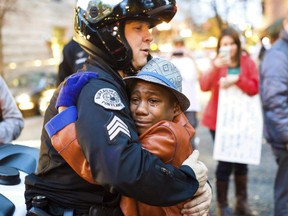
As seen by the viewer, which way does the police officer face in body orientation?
to the viewer's right

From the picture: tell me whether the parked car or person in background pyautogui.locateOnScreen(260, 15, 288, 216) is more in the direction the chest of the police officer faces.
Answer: the person in background

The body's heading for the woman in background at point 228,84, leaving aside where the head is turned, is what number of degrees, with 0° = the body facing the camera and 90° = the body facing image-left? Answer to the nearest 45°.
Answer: approximately 0°

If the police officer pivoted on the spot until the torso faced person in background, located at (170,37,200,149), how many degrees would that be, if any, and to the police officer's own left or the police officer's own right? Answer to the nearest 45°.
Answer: approximately 90° to the police officer's own left

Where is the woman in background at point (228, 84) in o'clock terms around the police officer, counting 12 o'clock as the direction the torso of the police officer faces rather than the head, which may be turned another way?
The woman in background is roughly at 10 o'clock from the police officer.

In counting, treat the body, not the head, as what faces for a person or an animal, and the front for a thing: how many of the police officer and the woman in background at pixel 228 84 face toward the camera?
1

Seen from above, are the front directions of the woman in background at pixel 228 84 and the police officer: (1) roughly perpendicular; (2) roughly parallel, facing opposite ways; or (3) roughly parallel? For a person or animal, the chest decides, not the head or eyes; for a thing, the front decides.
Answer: roughly perpendicular

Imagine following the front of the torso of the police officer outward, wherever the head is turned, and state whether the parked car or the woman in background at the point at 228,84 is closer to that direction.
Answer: the woman in background

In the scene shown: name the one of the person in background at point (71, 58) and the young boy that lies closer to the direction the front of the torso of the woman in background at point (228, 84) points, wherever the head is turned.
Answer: the young boy

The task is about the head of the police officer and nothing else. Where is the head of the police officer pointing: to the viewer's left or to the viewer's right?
to the viewer's right

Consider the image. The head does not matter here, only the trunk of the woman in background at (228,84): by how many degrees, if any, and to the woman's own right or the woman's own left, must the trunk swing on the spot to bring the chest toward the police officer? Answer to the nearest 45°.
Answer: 0° — they already face them
